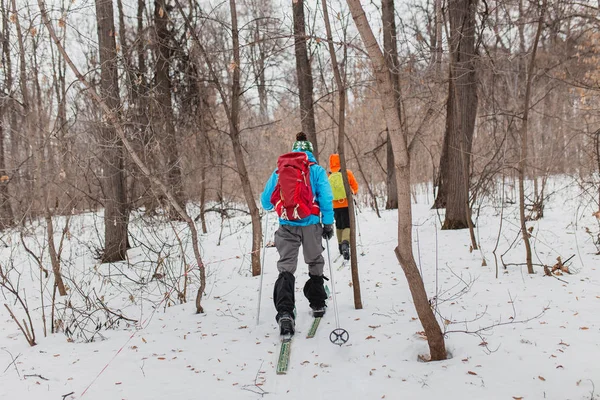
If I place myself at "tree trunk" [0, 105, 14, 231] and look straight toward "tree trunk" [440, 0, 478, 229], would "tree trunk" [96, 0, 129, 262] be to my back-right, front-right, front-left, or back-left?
front-right

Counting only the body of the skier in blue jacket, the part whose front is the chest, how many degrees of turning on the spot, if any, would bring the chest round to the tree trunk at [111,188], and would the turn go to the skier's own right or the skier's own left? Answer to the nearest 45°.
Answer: approximately 45° to the skier's own left

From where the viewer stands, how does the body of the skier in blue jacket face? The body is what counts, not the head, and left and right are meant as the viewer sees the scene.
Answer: facing away from the viewer

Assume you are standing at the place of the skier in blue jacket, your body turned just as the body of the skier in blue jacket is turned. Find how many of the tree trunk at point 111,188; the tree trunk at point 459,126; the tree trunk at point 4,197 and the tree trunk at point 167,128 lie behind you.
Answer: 0

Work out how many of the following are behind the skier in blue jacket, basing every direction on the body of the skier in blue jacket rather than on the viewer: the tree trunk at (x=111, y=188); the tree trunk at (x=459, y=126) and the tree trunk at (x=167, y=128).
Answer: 0

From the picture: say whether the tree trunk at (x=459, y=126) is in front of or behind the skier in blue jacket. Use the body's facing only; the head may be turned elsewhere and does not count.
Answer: in front

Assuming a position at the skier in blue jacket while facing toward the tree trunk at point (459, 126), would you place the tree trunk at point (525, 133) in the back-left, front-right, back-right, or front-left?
front-right

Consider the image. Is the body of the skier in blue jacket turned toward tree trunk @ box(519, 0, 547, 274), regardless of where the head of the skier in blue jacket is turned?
no

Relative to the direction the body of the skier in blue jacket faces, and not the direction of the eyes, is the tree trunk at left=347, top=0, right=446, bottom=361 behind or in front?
behind

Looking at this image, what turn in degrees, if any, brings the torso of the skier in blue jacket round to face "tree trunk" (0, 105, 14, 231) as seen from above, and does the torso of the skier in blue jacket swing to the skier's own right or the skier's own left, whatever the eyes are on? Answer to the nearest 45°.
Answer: approximately 45° to the skier's own left

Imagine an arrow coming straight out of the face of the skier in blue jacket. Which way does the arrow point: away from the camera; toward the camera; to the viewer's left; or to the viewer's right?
away from the camera
